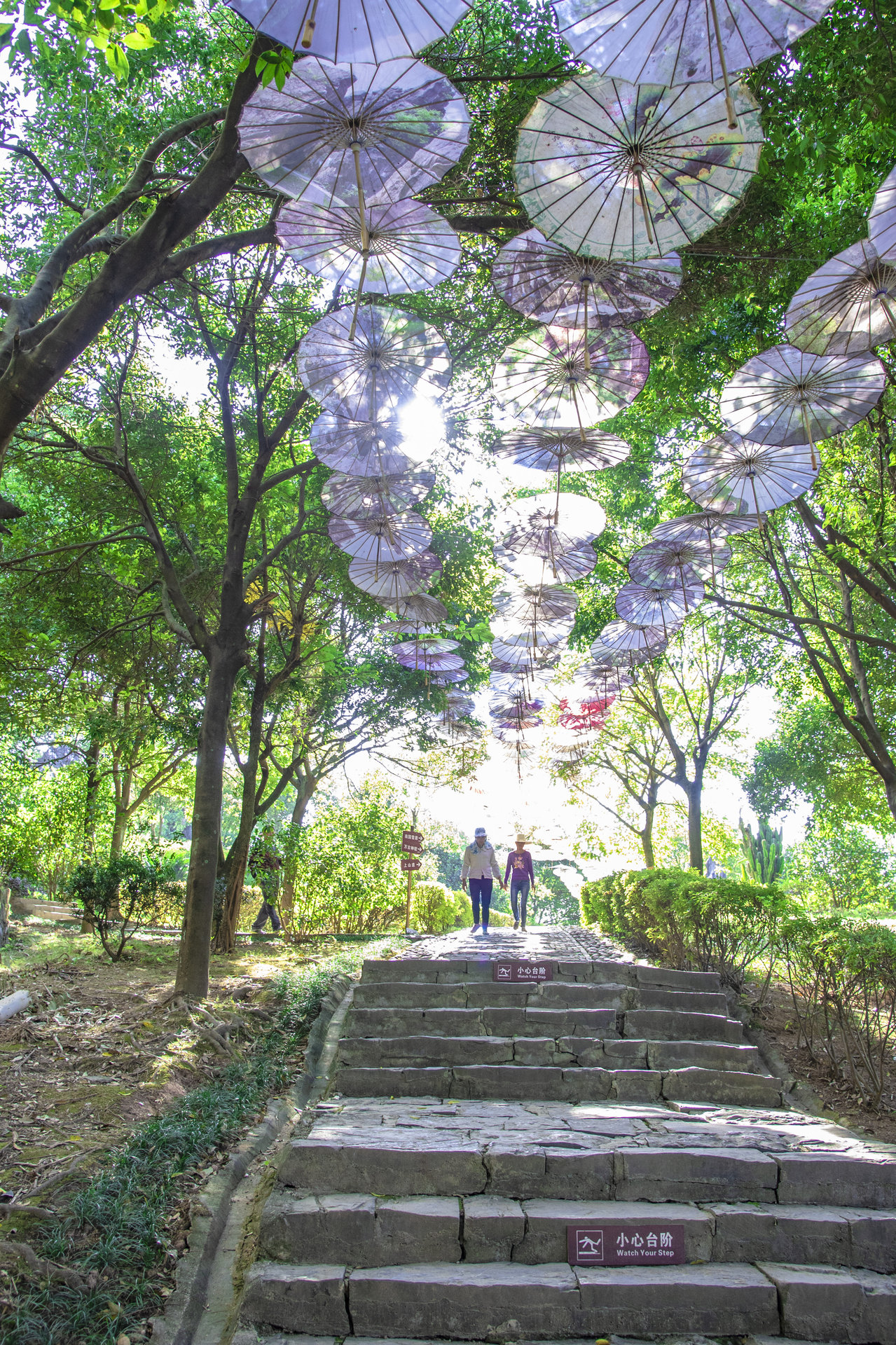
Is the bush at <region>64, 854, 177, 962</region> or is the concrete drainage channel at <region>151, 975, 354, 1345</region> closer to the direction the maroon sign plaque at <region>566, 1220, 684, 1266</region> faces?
the concrete drainage channel

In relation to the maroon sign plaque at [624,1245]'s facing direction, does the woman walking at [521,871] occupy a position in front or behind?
behind

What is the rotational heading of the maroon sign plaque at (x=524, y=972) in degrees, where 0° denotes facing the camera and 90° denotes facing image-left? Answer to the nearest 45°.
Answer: approximately 0°

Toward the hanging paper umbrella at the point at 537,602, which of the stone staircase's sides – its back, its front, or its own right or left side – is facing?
back
